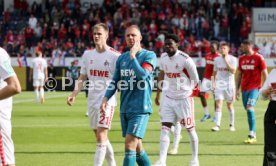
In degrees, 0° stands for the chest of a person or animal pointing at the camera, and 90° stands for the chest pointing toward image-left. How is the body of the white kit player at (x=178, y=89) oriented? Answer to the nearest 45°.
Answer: approximately 45°

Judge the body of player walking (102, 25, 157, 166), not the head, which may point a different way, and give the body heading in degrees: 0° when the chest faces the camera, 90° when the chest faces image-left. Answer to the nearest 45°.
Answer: approximately 45°

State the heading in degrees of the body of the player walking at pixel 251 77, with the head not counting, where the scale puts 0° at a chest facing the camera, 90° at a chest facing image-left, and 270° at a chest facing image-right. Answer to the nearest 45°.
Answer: approximately 45°
